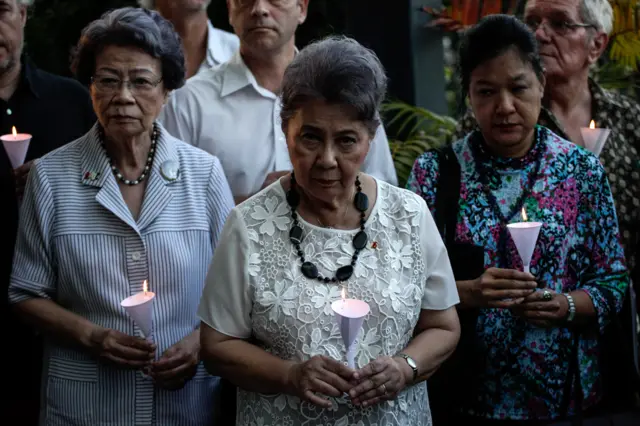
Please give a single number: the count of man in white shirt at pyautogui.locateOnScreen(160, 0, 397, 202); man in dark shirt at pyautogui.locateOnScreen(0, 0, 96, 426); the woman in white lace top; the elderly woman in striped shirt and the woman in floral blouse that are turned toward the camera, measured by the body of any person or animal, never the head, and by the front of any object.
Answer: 5

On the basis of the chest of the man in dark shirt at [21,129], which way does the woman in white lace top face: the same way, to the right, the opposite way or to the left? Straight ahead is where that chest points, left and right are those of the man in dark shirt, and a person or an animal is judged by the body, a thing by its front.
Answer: the same way

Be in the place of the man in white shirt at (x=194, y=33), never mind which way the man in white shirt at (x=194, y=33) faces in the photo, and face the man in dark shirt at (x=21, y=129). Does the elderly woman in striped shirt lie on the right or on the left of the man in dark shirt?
left

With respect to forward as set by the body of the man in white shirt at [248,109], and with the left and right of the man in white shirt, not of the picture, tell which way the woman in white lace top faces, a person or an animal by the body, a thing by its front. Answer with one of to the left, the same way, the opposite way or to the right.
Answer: the same way

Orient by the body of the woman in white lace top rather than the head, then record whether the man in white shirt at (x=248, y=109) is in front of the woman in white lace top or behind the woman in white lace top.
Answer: behind

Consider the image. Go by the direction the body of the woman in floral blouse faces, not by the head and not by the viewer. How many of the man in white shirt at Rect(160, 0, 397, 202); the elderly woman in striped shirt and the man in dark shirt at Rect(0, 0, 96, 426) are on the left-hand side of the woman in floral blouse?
0

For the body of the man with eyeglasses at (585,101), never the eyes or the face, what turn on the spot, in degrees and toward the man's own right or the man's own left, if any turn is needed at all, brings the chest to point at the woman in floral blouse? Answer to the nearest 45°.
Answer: approximately 45° to the man's own left

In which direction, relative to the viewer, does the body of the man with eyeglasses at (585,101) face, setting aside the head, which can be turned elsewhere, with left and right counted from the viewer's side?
facing the viewer and to the left of the viewer

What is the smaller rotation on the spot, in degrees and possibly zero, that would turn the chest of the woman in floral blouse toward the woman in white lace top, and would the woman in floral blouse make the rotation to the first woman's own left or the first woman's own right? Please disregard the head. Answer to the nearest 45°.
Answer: approximately 45° to the first woman's own right

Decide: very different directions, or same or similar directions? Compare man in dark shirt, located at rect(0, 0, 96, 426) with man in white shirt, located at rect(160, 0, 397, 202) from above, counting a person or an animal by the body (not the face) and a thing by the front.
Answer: same or similar directions

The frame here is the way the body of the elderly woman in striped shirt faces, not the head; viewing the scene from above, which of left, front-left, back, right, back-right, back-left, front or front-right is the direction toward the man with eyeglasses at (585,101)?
left

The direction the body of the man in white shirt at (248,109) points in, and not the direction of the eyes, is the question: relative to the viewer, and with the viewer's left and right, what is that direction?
facing the viewer

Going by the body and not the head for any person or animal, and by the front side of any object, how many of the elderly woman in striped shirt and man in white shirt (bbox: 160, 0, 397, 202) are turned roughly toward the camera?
2

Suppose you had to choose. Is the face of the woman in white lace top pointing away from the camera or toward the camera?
toward the camera

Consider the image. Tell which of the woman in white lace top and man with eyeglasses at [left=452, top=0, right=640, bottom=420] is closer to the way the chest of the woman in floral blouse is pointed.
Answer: the woman in white lace top

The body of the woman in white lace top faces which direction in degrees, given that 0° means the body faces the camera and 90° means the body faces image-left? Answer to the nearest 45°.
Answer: approximately 0°

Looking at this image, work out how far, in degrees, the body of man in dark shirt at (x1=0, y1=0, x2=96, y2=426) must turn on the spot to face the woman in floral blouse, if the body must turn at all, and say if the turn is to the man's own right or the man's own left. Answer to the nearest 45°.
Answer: approximately 45° to the man's own left

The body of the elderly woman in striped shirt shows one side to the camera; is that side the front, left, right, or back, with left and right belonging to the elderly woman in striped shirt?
front

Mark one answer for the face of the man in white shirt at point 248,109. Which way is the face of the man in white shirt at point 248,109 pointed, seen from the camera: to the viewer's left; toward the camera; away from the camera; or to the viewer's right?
toward the camera
